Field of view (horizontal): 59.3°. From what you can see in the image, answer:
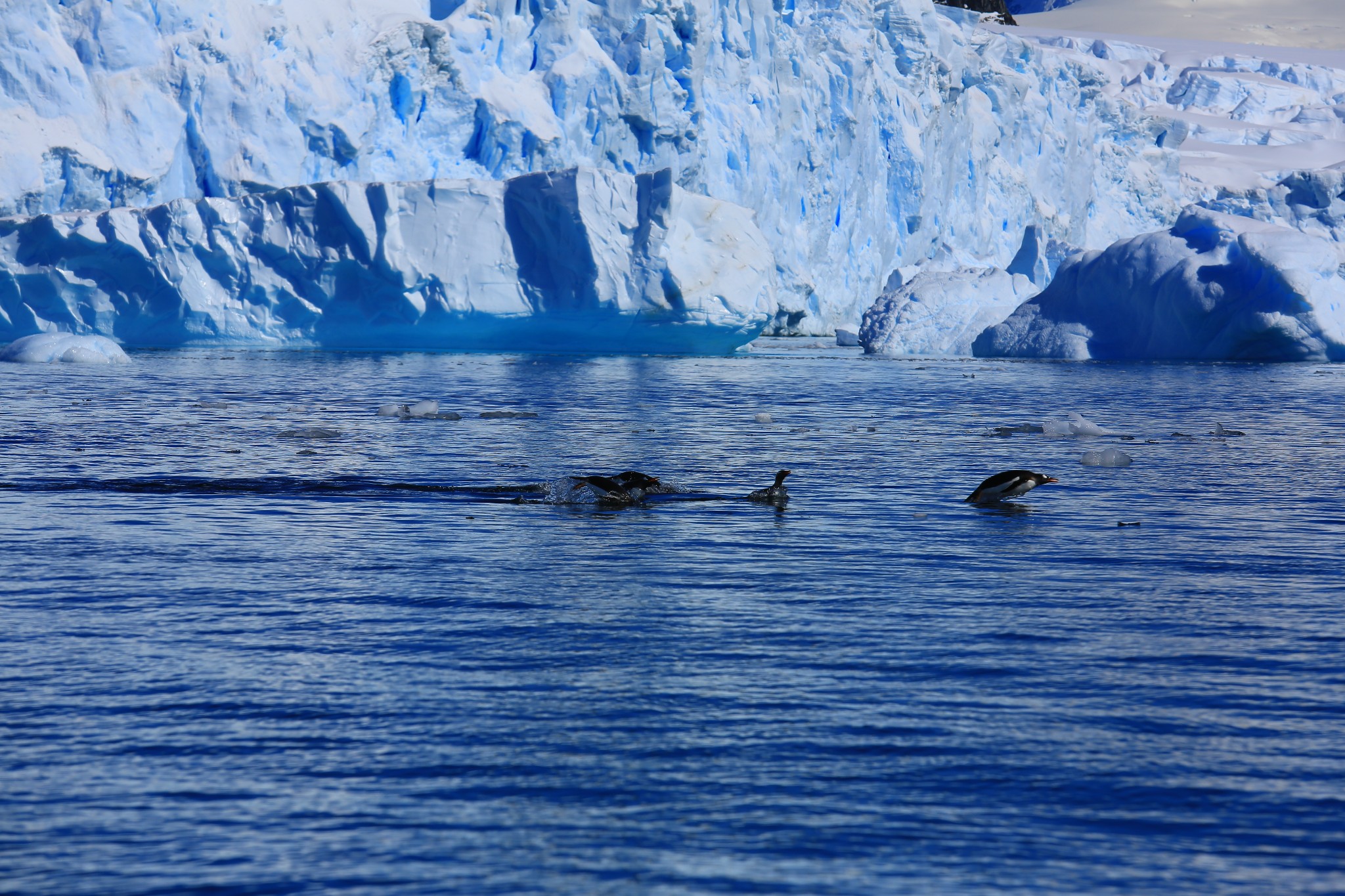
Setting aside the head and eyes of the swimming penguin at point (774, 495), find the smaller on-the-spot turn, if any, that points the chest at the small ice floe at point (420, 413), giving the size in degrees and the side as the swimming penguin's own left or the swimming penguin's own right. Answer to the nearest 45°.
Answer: approximately 135° to the swimming penguin's own left

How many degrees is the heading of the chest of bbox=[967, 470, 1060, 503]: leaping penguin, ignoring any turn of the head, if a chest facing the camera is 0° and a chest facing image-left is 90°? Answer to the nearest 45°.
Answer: approximately 270°

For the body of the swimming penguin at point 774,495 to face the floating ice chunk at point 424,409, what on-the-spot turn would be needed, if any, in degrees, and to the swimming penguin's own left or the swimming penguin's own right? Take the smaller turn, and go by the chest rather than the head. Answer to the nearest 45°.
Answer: approximately 135° to the swimming penguin's own left

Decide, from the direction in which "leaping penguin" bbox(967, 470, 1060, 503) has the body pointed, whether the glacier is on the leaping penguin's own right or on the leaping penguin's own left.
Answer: on the leaping penguin's own left

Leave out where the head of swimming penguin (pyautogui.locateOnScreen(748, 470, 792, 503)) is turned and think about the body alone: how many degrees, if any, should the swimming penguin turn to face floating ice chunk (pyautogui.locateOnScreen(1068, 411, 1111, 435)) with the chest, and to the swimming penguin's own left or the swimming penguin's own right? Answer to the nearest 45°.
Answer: approximately 45° to the swimming penguin's own left

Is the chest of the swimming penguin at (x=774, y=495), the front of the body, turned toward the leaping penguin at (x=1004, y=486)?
yes

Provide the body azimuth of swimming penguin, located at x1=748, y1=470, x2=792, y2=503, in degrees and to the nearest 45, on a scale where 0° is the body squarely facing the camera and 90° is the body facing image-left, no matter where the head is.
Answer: approximately 270°

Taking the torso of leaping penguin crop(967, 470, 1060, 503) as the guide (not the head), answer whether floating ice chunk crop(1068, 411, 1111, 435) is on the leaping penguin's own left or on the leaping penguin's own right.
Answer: on the leaping penguin's own left

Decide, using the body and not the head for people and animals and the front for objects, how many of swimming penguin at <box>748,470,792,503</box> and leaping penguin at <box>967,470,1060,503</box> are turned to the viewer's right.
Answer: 2

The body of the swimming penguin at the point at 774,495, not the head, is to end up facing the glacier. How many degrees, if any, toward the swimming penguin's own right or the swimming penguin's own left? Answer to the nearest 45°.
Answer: approximately 90° to the swimming penguin's own left
